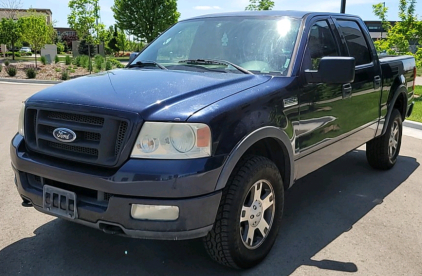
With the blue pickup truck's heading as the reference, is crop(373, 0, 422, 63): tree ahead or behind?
behind

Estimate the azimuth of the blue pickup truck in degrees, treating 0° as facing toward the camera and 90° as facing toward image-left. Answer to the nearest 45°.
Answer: approximately 45°

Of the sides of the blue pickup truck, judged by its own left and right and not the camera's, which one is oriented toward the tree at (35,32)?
right

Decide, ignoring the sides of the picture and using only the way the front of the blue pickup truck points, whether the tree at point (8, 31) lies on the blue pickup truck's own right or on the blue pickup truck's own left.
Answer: on the blue pickup truck's own right

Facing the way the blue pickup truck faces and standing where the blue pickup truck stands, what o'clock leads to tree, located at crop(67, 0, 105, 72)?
The tree is roughly at 4 o'clock from the blue pickup truck.

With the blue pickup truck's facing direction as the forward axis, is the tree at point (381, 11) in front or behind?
behind
